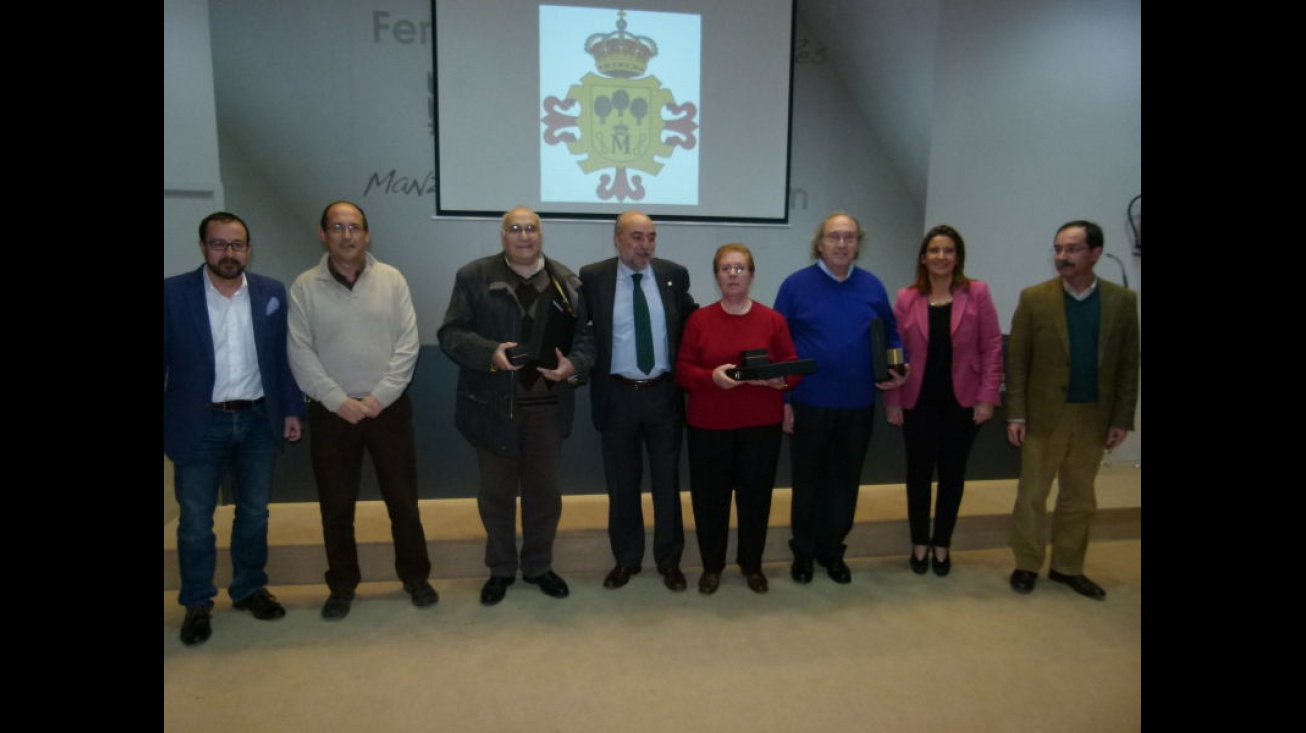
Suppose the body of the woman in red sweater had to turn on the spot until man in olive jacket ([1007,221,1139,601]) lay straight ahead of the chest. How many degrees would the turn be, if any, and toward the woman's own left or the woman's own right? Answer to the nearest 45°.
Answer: approximately 90° to the woman's own left

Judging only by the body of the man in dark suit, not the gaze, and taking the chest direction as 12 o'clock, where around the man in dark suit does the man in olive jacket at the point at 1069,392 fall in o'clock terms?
The man in olive jacket is roughly at 9 o'clock from the man in dark suit.

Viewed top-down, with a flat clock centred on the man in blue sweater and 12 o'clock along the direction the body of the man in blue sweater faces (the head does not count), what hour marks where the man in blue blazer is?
The man in blue blazer is roughly at 2 o'clock from the man in blue sweater.

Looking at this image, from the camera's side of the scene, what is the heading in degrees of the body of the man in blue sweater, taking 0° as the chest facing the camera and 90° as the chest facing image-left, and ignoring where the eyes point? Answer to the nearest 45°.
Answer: approximately 0°

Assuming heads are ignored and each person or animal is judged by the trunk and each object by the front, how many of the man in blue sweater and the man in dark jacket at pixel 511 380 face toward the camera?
2
